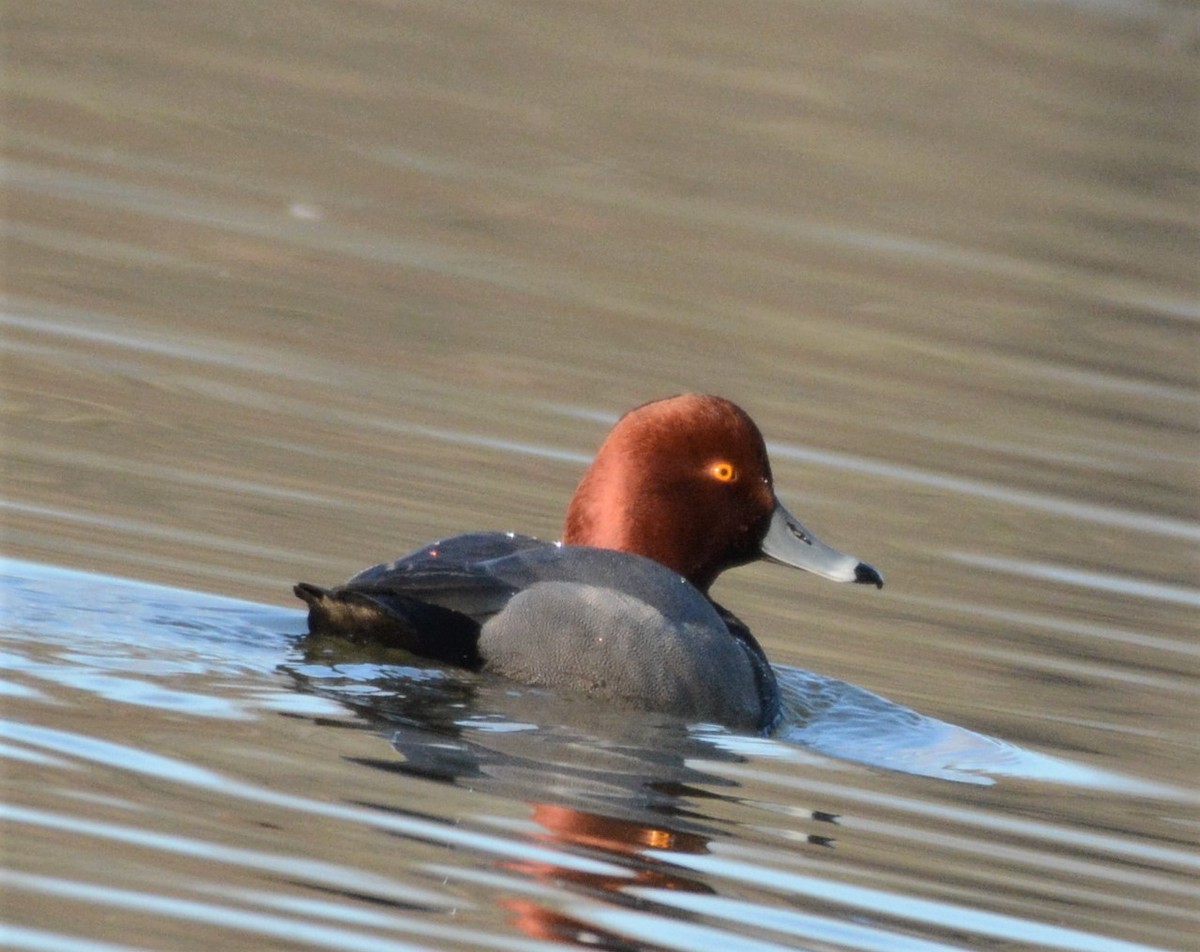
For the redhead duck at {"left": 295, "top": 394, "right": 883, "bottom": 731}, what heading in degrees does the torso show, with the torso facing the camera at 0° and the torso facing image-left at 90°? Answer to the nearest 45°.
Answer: approximately 270°
